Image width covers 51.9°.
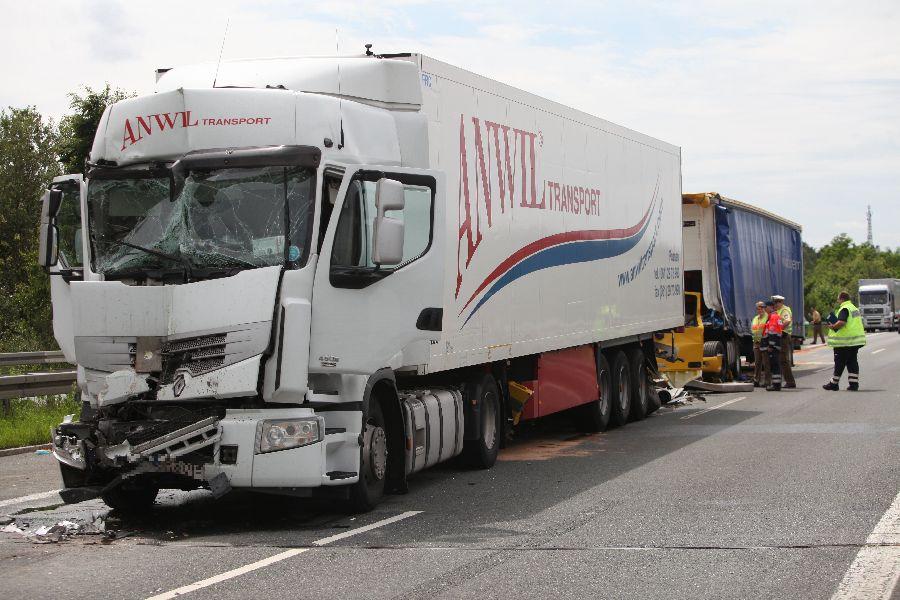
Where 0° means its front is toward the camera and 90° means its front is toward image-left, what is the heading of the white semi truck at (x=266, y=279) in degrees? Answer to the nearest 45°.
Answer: approximately 45°

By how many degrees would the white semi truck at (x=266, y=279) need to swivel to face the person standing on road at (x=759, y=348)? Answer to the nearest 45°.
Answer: approximately 180°

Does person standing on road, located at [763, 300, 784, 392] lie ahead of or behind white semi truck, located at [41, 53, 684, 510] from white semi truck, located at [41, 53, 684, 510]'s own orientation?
behind

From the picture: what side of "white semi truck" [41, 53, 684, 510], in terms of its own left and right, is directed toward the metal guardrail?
right

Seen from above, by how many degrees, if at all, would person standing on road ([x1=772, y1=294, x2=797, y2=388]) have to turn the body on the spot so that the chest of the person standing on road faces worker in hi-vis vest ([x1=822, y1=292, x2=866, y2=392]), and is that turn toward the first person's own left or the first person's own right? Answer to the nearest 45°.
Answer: approximately 135° to the first person's own left
